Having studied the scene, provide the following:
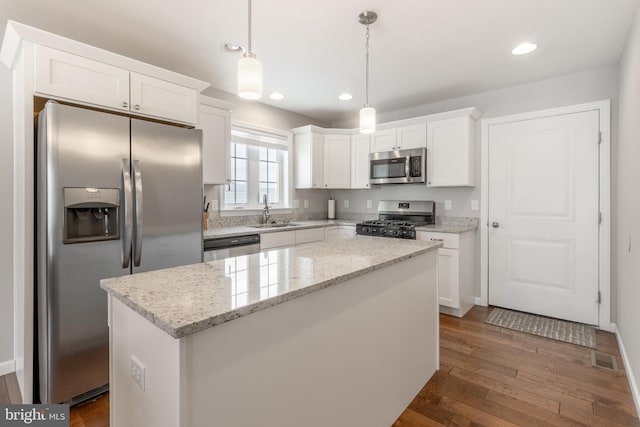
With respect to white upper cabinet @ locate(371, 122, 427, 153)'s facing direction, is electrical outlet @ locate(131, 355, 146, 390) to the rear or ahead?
ahead

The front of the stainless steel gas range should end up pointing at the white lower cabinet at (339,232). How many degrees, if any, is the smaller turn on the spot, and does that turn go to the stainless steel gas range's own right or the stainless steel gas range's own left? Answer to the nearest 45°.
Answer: approximately 45° to the stainless steel gas range's own right

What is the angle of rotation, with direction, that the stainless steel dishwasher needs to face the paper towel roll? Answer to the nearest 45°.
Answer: approximately 90° to its left

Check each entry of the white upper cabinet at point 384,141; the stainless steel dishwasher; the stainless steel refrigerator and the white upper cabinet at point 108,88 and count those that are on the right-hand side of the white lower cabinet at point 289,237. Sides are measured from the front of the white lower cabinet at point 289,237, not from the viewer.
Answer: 3

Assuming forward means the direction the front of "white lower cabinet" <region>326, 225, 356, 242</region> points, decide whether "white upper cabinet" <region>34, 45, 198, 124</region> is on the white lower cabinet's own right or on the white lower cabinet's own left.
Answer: on the white lower cabinet's own right

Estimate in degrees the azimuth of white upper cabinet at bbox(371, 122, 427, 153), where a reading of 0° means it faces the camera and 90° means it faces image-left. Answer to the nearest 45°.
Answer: approximately 45°

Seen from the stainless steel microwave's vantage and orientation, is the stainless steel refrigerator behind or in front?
in front

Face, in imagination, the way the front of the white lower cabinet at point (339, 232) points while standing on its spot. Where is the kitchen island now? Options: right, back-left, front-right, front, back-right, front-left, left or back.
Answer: front-right

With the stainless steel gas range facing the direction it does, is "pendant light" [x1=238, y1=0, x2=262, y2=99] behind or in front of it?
in front

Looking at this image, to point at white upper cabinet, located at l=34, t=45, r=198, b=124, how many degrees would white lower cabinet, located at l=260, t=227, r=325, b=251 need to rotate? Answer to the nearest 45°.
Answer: approximately 90° to its right

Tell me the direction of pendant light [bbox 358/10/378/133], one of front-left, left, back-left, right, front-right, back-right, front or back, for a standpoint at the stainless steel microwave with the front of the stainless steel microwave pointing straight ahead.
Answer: front-left

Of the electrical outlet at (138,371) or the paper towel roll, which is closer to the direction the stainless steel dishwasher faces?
the electrical outlet
